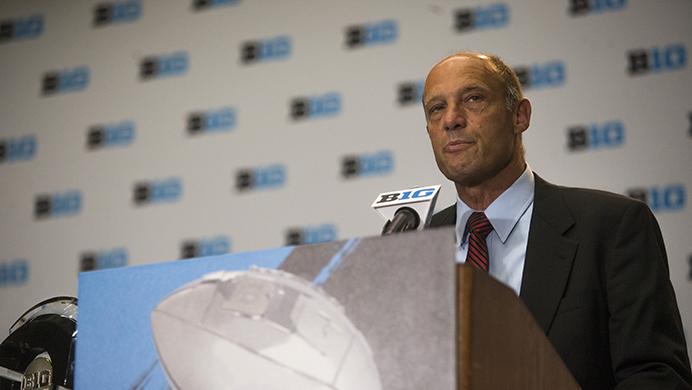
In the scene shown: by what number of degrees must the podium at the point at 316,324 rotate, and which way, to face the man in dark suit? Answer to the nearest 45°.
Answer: approximately 180°

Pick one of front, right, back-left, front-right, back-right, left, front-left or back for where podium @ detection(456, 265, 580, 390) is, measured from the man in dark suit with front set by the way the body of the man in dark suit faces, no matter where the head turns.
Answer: front-left

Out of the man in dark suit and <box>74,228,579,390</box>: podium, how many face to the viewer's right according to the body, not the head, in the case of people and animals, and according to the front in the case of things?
0

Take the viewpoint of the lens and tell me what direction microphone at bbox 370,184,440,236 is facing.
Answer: facing away from the viewer and to the right of the viewer

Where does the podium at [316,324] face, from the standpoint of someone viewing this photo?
facing the viewer and to the left of the viewer

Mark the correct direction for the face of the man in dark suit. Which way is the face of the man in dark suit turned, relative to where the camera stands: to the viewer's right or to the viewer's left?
to the viewer's left
